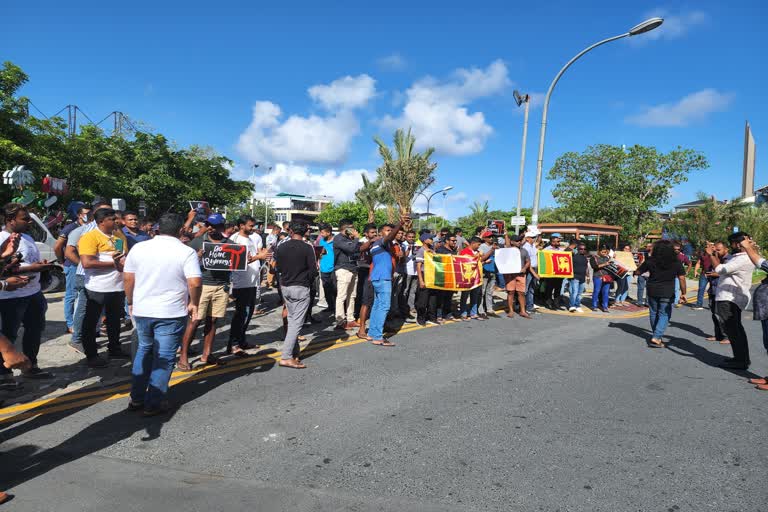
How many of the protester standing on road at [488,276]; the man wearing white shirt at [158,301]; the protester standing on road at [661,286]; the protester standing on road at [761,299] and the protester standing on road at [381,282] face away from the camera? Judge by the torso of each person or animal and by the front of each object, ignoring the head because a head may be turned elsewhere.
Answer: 2

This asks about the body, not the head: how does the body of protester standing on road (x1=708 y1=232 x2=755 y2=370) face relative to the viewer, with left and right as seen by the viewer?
facing to the left of the viewer

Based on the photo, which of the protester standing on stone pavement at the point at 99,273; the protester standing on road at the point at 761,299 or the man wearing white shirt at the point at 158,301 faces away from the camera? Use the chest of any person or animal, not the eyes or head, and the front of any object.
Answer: the man wearing white shirt

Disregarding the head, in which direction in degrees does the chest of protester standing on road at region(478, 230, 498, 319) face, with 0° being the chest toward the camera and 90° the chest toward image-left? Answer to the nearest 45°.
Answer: approximately 315°

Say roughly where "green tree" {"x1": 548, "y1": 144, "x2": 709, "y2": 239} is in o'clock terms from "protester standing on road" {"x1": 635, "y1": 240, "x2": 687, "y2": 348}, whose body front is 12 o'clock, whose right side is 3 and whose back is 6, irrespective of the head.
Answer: The green tree is roughly at 12 o'clock from the protester standing on road.

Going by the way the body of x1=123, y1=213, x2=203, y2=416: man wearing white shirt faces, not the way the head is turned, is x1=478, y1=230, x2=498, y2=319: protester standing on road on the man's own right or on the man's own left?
on the man's own right

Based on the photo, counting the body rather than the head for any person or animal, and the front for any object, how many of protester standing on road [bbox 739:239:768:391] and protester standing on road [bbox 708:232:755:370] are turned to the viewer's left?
2

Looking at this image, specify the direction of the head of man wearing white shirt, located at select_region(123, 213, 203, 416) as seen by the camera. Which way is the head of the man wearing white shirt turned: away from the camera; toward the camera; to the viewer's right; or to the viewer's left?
away from the camera

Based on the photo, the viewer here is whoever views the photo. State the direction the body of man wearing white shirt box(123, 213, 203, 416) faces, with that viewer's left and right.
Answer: facing away from the viewer

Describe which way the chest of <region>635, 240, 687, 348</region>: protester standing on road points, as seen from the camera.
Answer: away from the camera

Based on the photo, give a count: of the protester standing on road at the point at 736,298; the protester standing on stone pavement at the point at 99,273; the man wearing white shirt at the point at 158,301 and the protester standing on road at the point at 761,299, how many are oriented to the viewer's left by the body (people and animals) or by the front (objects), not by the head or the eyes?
2

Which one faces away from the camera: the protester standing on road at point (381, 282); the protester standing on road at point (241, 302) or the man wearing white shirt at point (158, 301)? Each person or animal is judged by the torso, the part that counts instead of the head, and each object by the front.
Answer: the man wearing white shirt
